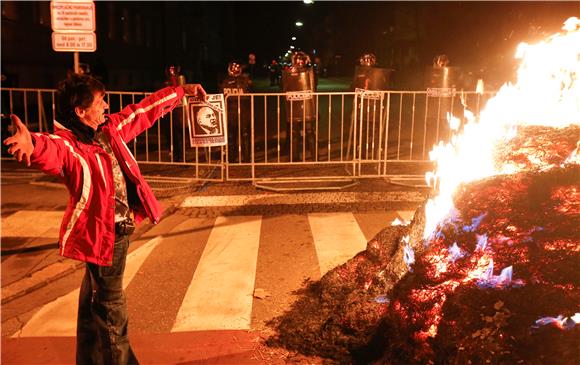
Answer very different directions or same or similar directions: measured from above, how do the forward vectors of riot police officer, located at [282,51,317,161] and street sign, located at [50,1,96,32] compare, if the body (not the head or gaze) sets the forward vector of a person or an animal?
same or similar directions

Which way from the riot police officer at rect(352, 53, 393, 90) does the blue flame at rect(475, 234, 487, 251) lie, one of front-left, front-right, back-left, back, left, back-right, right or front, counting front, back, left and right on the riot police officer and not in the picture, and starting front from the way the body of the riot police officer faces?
front

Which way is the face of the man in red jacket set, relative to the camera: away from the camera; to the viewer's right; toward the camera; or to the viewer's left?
to the viewer's right

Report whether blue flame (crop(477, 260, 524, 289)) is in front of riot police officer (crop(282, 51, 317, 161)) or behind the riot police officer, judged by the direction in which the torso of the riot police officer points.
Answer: in front

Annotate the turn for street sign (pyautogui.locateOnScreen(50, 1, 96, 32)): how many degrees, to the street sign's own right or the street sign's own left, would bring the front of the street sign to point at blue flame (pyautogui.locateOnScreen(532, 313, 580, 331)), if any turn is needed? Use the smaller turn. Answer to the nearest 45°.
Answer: approximately 45° to the street sign's own left

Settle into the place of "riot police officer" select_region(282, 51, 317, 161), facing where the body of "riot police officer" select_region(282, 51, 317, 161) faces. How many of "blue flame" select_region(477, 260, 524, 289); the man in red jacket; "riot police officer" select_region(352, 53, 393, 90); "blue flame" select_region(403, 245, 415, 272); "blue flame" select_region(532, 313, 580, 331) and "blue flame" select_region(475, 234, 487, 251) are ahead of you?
5

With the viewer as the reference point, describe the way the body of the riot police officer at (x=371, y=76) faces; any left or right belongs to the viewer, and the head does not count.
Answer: facing the viewer

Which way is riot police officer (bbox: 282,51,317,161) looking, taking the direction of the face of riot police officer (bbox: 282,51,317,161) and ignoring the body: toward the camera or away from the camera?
toward the camera

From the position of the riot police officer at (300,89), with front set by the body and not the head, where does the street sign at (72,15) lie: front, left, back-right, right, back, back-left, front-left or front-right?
front-right

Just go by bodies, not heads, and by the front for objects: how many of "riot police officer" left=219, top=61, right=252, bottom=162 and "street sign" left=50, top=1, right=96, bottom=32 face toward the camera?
2

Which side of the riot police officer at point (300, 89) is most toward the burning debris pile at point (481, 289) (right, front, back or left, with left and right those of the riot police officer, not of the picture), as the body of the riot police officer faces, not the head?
front

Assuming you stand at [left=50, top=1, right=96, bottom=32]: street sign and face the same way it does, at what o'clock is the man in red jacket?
The man in red jacket is roughly at 12 o'clock from the street sign.

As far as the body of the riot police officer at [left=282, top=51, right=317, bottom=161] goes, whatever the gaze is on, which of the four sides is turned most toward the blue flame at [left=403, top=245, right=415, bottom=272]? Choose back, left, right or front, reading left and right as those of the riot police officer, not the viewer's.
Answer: front

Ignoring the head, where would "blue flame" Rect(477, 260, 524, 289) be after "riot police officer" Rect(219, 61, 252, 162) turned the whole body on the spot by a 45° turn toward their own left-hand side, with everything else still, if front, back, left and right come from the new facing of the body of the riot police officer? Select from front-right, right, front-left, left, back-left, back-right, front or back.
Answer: front-right

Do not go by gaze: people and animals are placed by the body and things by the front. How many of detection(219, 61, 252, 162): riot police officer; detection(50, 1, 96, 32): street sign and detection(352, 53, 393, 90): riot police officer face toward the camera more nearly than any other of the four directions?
3

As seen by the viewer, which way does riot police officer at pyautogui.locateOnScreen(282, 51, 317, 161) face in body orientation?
toward the camera
